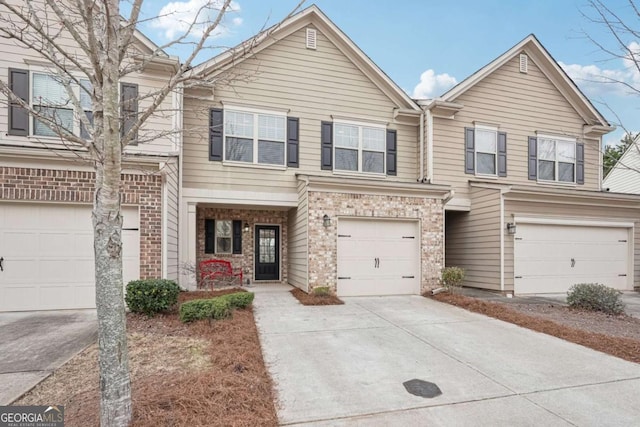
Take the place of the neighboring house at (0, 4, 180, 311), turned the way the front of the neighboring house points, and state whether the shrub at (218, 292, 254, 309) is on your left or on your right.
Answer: on your left

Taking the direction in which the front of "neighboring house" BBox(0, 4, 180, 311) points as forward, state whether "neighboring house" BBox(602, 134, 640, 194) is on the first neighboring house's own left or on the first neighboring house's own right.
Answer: on the first neighboring house's own left

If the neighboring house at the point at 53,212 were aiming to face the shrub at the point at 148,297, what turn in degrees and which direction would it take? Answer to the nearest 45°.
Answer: approximately 45° to its left

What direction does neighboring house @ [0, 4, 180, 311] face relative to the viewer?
toward the camera

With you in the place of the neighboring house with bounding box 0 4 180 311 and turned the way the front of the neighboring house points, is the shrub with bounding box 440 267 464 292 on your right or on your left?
on your left
